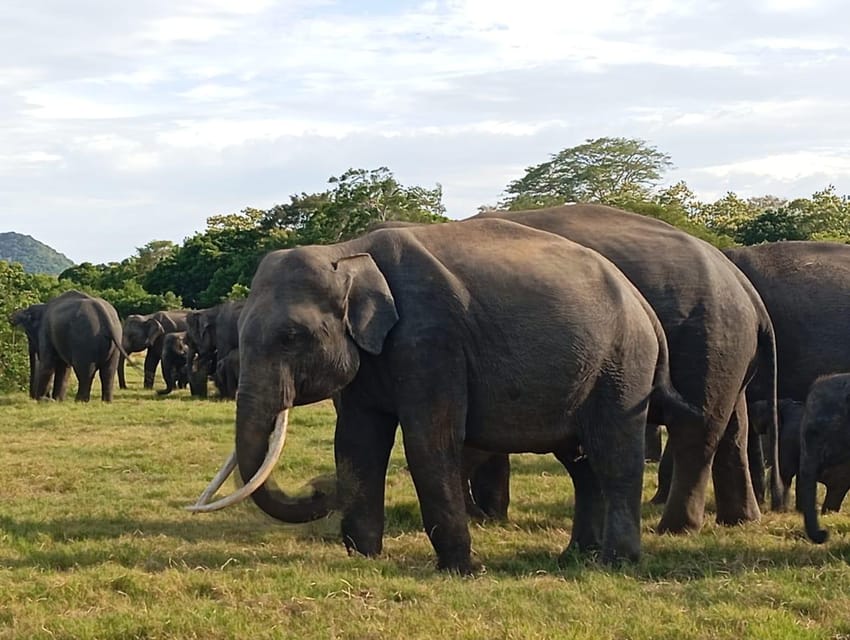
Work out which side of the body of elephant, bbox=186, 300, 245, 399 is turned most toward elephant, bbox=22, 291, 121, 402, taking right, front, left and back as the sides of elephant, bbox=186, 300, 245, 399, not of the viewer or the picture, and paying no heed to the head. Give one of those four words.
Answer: front

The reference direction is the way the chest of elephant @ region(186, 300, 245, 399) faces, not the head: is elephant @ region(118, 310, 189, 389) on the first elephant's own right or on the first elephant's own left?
on the first elephant's own right

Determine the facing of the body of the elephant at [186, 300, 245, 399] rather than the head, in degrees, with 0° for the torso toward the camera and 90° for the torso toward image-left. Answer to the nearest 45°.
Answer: approximately 45°
